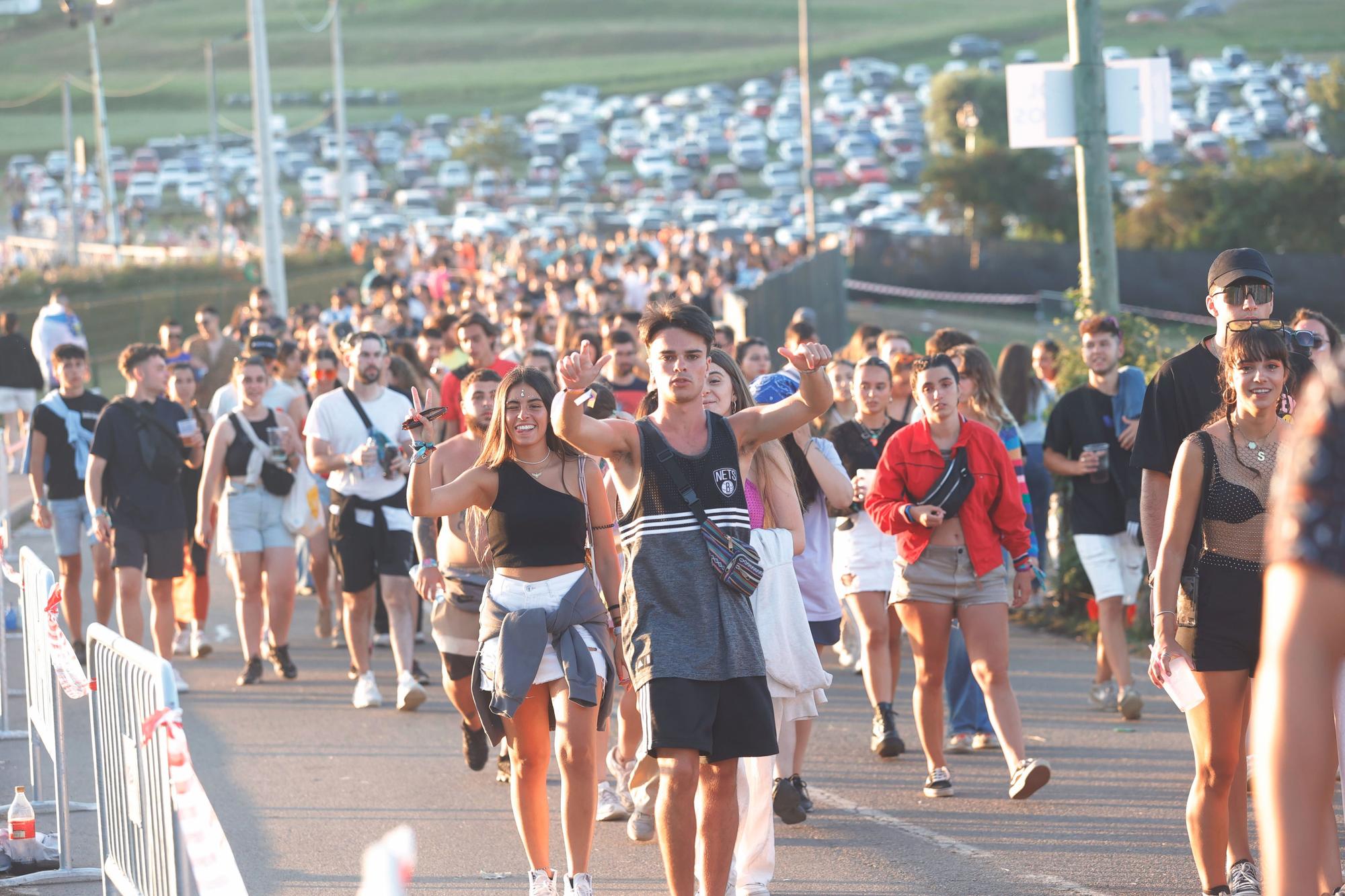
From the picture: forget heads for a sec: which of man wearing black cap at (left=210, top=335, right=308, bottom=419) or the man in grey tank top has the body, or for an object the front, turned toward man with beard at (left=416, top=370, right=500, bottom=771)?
the man wearing black cap

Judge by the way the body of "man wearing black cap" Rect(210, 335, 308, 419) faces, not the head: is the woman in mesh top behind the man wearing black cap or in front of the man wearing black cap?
in front

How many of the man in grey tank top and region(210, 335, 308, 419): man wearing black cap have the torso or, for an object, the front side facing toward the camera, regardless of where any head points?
2

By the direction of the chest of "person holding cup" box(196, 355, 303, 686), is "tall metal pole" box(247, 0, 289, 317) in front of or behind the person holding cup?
behind

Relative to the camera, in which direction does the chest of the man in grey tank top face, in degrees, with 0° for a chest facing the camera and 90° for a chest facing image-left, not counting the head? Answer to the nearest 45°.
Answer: approximately 0°
